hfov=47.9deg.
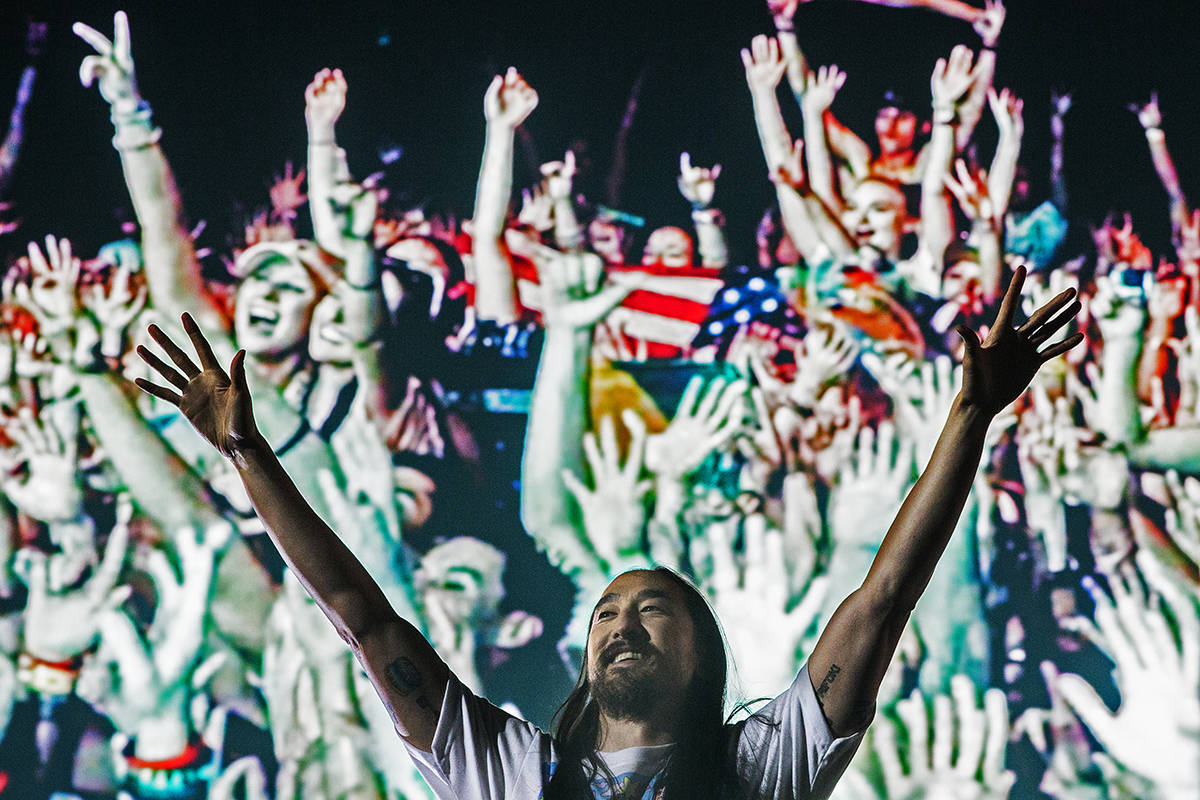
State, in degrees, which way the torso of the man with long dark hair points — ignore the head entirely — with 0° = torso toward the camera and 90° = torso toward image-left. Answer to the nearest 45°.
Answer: approximately 0°

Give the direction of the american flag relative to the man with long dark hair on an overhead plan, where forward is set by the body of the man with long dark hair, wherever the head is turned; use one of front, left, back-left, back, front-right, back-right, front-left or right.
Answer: back
